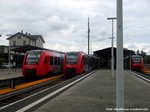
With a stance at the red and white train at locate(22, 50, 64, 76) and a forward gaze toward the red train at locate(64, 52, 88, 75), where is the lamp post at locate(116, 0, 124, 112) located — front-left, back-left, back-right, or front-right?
back-right

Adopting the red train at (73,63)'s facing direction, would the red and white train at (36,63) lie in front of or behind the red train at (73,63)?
in front

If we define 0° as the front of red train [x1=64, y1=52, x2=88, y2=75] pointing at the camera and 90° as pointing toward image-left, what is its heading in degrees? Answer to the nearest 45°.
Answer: approximately 45°

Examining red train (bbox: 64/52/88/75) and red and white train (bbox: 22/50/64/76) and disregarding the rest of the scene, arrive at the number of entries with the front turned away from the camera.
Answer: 0

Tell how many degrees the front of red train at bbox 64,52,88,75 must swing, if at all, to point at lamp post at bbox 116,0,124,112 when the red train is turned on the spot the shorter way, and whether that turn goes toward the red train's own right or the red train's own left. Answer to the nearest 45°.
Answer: approximately 45° to the red train's own left

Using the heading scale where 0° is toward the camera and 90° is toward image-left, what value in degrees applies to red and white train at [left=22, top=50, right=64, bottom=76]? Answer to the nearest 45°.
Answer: approximately 45°

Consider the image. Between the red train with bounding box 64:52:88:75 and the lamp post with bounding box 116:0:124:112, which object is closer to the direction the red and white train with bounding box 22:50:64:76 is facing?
the lamp post

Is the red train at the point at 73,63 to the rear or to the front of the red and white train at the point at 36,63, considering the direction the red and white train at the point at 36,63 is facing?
to the rear

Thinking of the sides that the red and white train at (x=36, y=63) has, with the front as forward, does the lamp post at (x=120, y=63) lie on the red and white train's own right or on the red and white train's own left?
on the red and white train's own left
